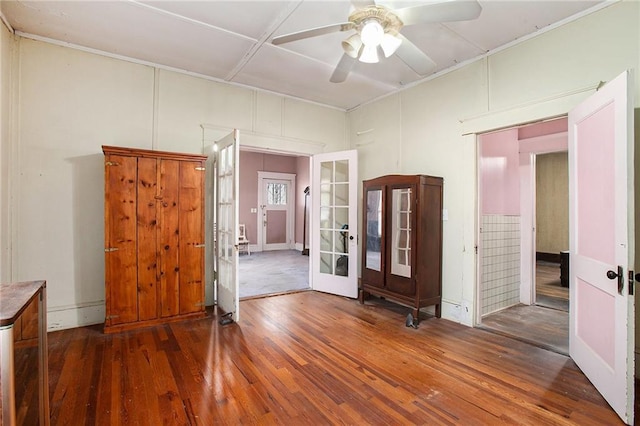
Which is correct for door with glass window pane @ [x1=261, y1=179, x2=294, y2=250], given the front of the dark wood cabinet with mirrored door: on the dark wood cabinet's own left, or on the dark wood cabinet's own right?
on the dark wood cabinet's own right

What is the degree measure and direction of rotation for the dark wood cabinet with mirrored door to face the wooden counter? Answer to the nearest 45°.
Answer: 0° — it already faces it

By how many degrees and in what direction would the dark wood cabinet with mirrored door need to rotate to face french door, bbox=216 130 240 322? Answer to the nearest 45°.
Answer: approximately 45° to its right

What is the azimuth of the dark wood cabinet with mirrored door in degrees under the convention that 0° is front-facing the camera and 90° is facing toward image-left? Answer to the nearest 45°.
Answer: approximately 45°

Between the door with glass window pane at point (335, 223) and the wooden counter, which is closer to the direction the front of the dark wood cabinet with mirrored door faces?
the wooden counter
